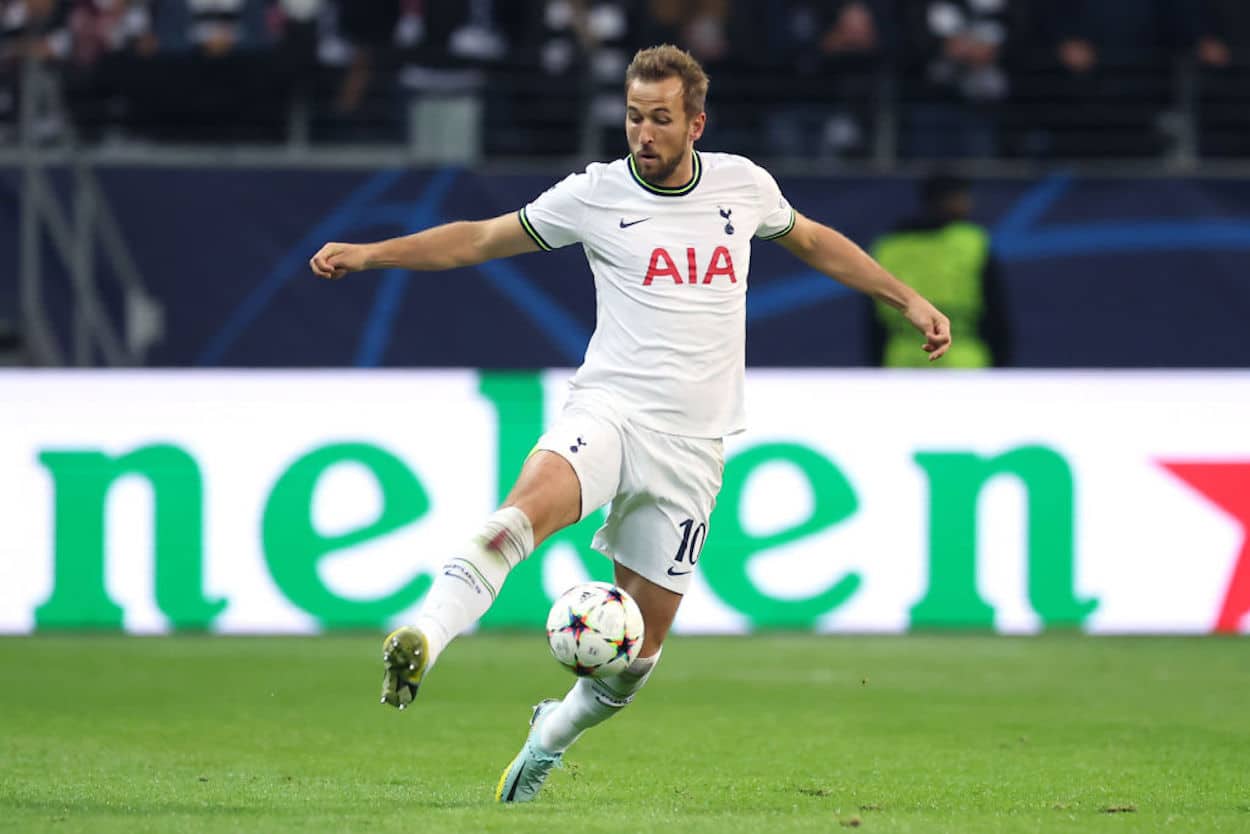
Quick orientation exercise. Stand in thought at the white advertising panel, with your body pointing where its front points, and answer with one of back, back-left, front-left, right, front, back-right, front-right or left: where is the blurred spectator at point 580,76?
back

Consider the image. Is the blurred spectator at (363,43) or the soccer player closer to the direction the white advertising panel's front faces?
the soccer player

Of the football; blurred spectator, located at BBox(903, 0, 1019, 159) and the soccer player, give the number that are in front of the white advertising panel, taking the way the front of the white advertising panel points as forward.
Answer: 2

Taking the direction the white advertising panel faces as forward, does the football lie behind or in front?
in front

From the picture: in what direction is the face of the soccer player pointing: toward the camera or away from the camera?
toward the camera

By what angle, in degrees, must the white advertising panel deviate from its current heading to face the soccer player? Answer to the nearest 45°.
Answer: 0° — it already faces them

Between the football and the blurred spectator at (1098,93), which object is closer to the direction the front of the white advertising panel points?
the football

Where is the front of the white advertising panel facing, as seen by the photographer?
facing the viewer

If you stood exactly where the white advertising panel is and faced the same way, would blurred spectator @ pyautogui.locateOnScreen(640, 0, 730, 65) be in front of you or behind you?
behind

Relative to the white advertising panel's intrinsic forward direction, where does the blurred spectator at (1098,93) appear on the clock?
The blurred spectator is roughly at 7 o'clock from the white advertising panel.

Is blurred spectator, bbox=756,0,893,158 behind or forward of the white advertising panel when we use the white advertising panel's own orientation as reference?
behind

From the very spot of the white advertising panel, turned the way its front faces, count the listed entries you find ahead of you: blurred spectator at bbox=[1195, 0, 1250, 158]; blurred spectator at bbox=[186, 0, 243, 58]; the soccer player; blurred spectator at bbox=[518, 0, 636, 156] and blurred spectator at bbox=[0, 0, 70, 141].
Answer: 1

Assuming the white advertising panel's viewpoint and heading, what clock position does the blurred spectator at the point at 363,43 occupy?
The blurred spectator is roughly at 5 o'clock from the white advertising panel.

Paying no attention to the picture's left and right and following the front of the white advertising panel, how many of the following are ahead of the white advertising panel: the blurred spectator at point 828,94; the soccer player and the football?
2
